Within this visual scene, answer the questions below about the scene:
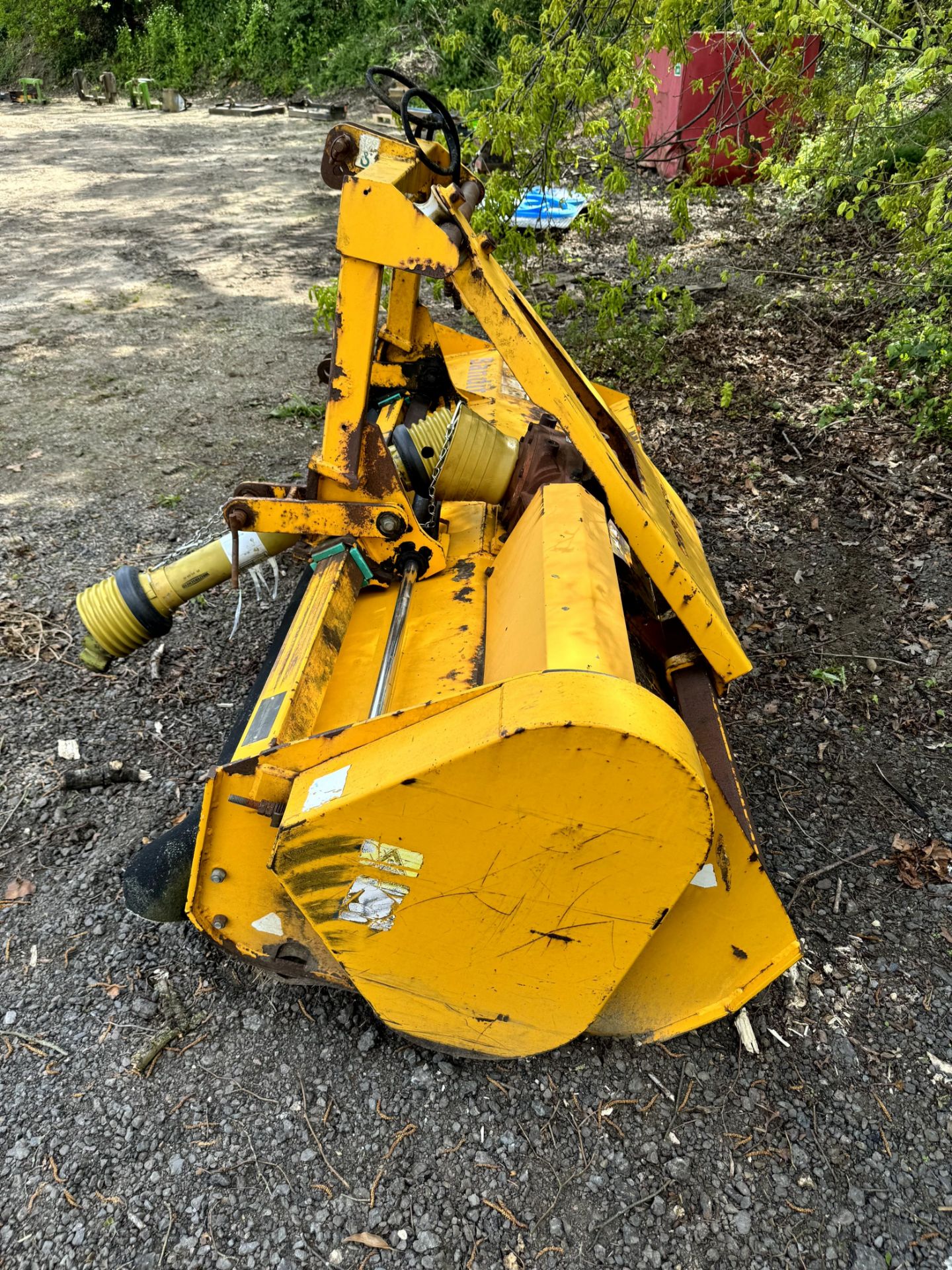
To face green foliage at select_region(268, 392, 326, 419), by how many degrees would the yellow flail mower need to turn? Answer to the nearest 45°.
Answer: approximately 90° to its right

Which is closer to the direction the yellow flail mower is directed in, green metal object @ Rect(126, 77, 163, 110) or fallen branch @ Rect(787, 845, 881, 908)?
the green metal object

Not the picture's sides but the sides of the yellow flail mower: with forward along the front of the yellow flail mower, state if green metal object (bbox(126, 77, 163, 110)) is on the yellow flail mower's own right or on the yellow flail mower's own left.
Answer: on the yellow flail mower's own right

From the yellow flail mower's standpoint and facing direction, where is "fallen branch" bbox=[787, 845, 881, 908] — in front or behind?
behind

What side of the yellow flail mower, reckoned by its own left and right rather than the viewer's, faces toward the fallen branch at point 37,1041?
front

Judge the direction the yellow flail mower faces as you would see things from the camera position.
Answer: facing to the left of the viewer

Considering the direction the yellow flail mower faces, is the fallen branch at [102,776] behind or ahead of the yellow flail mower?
ahead

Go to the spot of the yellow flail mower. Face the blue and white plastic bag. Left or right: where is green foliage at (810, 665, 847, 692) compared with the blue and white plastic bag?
right
